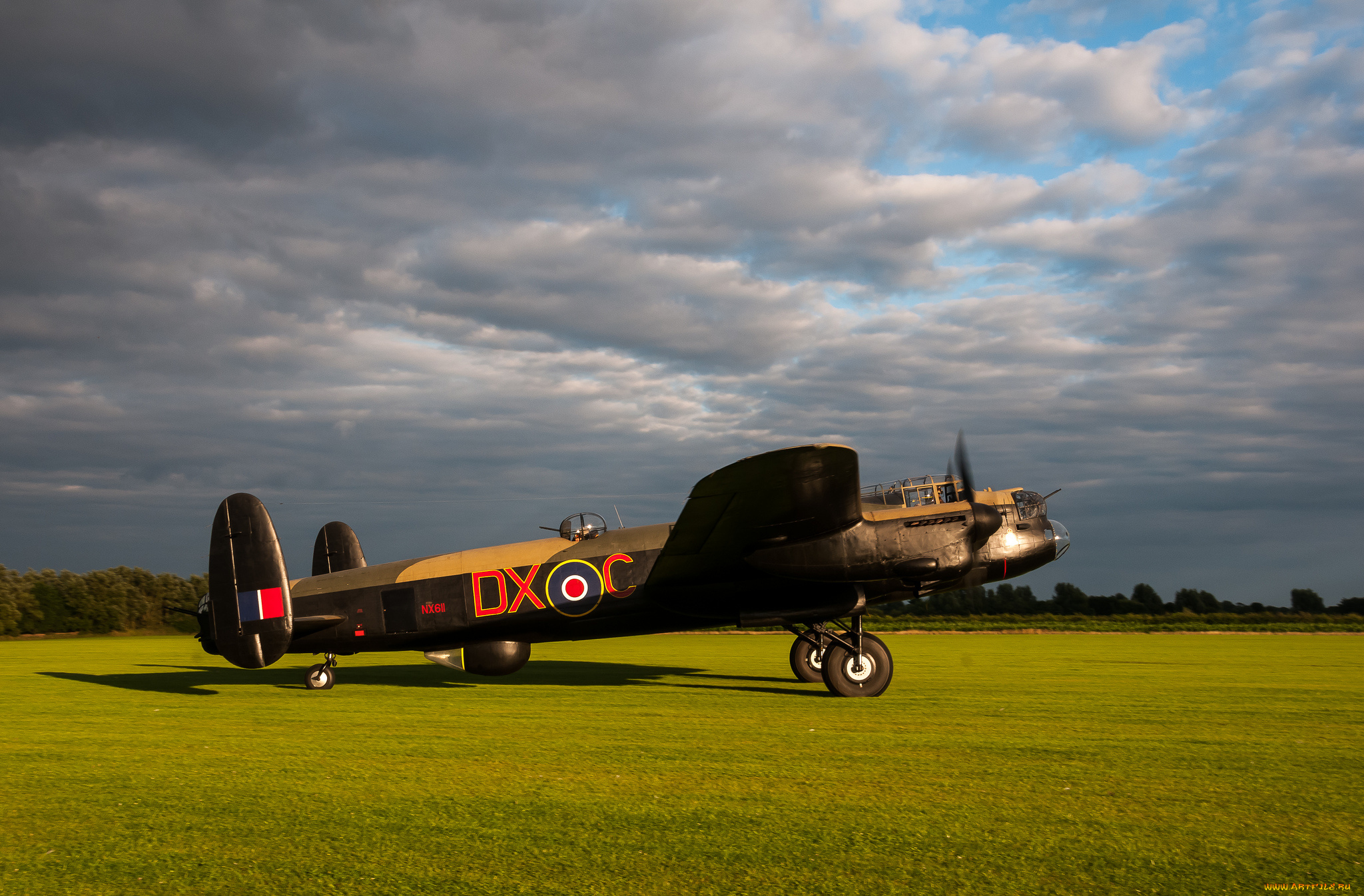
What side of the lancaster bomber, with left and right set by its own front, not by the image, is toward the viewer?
right
